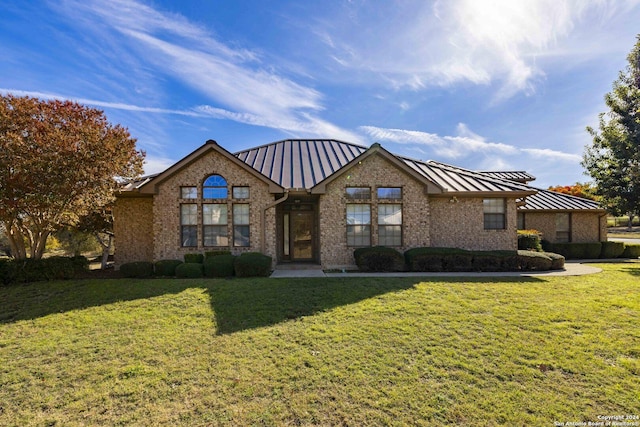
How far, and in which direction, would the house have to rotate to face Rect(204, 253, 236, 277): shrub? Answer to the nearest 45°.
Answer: approximately 45° to its right

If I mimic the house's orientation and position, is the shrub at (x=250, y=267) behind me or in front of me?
in front

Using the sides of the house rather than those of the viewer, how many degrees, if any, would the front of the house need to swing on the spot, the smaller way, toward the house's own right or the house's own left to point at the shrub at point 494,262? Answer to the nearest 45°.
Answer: approximately 90° to the house's own left

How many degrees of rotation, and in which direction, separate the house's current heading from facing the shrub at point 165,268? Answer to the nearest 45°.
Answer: approximately 45° to its right

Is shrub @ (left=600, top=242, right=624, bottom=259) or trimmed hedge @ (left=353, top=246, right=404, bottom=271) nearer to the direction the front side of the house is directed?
the trimmed hedge

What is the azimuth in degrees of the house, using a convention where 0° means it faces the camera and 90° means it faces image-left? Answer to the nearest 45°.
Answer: approximately 0°

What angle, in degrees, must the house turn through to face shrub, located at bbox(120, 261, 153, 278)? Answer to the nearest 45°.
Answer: approximately 45° to its right
